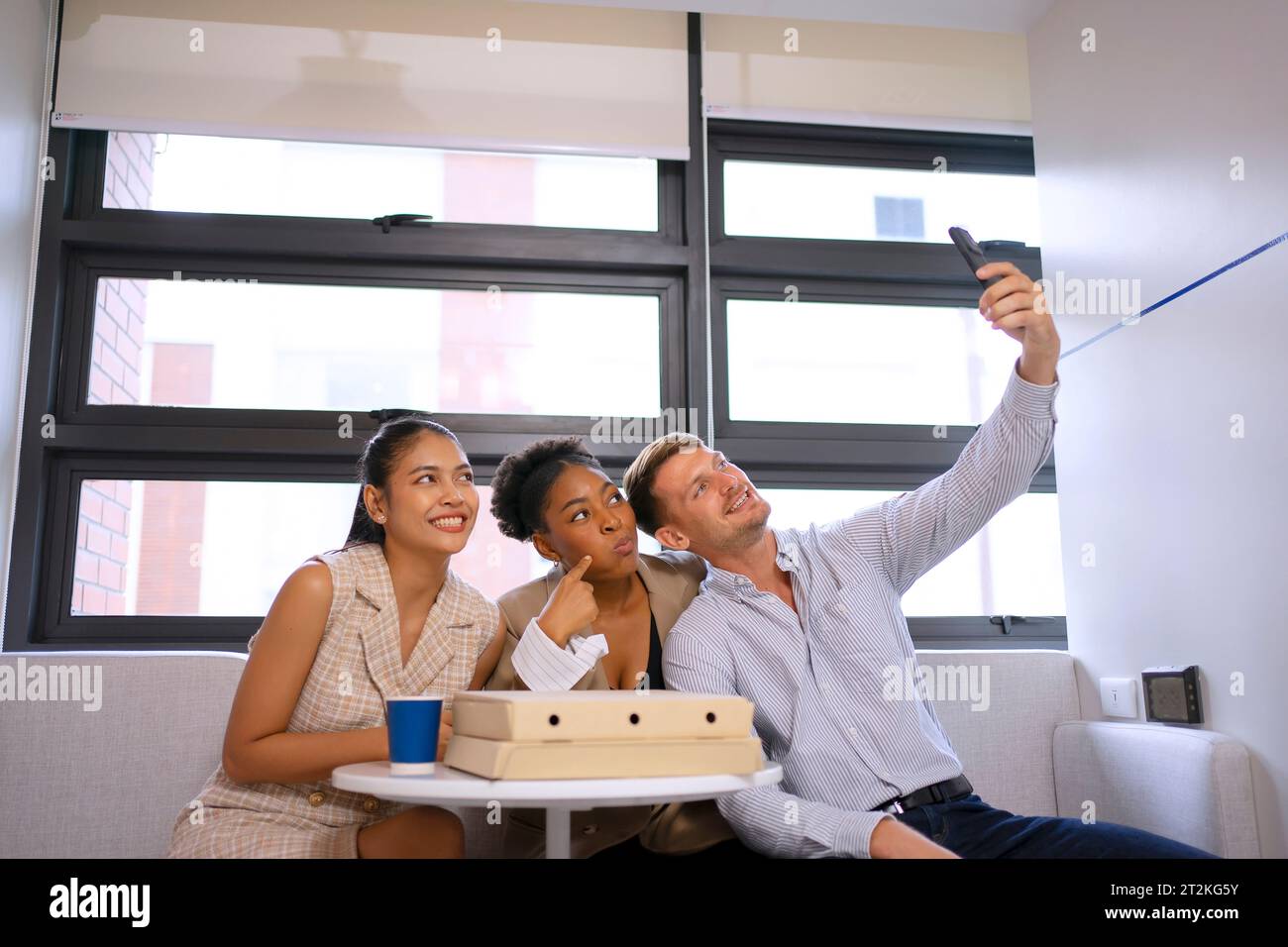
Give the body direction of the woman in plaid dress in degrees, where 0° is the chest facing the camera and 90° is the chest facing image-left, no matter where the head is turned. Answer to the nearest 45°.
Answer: approximately 315°

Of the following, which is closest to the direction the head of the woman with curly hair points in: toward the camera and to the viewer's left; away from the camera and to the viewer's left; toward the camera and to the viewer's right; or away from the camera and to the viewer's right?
toward the camera and to the viewer's right

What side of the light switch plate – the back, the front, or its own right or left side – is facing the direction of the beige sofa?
front

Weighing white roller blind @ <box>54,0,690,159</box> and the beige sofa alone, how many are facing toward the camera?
2

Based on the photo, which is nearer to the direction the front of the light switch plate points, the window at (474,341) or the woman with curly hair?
the woman with curly hair

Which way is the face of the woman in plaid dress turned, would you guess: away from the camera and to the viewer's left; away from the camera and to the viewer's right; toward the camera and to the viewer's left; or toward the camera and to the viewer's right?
toward the camera and to the viewer's right

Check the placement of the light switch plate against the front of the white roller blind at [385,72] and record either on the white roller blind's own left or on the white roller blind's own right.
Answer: on the white roller blind's own left

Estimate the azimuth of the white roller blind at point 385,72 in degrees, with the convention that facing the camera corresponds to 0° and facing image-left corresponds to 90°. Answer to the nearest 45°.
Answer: approximately 0°

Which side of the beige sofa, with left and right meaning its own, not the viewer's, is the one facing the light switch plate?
left
